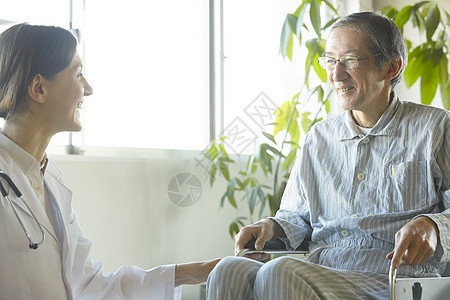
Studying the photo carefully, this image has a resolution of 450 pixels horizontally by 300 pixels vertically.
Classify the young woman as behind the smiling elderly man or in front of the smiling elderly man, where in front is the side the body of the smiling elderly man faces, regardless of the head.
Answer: in front

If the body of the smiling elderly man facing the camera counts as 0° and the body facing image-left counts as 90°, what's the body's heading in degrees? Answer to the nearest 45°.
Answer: approximately 45°

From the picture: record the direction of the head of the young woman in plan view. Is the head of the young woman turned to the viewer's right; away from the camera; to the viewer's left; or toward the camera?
to the viewer's right
